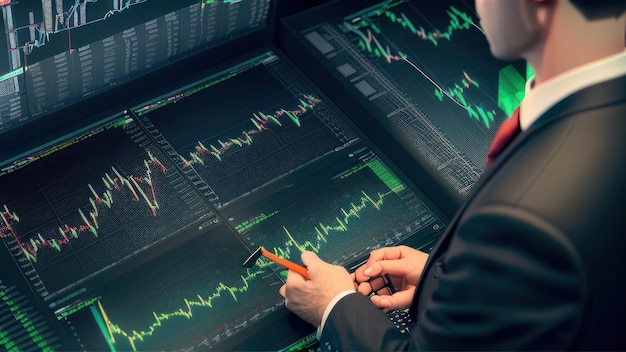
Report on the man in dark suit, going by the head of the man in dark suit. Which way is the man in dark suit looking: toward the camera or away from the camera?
away from the camera

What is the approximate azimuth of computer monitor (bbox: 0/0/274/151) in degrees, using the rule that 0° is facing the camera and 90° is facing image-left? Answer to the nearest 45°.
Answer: approximately 315°

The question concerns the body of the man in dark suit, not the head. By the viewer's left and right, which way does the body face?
facing away from the viewer and to the left of the viewer

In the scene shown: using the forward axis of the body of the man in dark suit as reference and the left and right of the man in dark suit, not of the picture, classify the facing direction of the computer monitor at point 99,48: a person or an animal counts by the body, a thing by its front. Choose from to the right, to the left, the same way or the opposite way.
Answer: the opposite way

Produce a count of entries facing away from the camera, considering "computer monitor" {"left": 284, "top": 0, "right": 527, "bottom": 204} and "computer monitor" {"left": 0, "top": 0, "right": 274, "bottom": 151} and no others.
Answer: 0

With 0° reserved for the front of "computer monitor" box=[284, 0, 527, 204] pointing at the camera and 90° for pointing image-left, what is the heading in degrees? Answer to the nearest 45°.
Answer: approximately 45°

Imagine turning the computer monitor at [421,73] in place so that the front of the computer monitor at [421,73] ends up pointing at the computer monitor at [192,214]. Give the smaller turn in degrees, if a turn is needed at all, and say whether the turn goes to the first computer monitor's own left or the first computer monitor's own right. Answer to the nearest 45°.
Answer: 0° — it already faces it

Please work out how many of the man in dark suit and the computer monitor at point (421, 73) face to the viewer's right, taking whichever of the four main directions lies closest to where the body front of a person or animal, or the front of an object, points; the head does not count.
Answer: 0

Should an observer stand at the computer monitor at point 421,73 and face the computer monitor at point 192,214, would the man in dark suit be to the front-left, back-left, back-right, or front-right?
front-left
